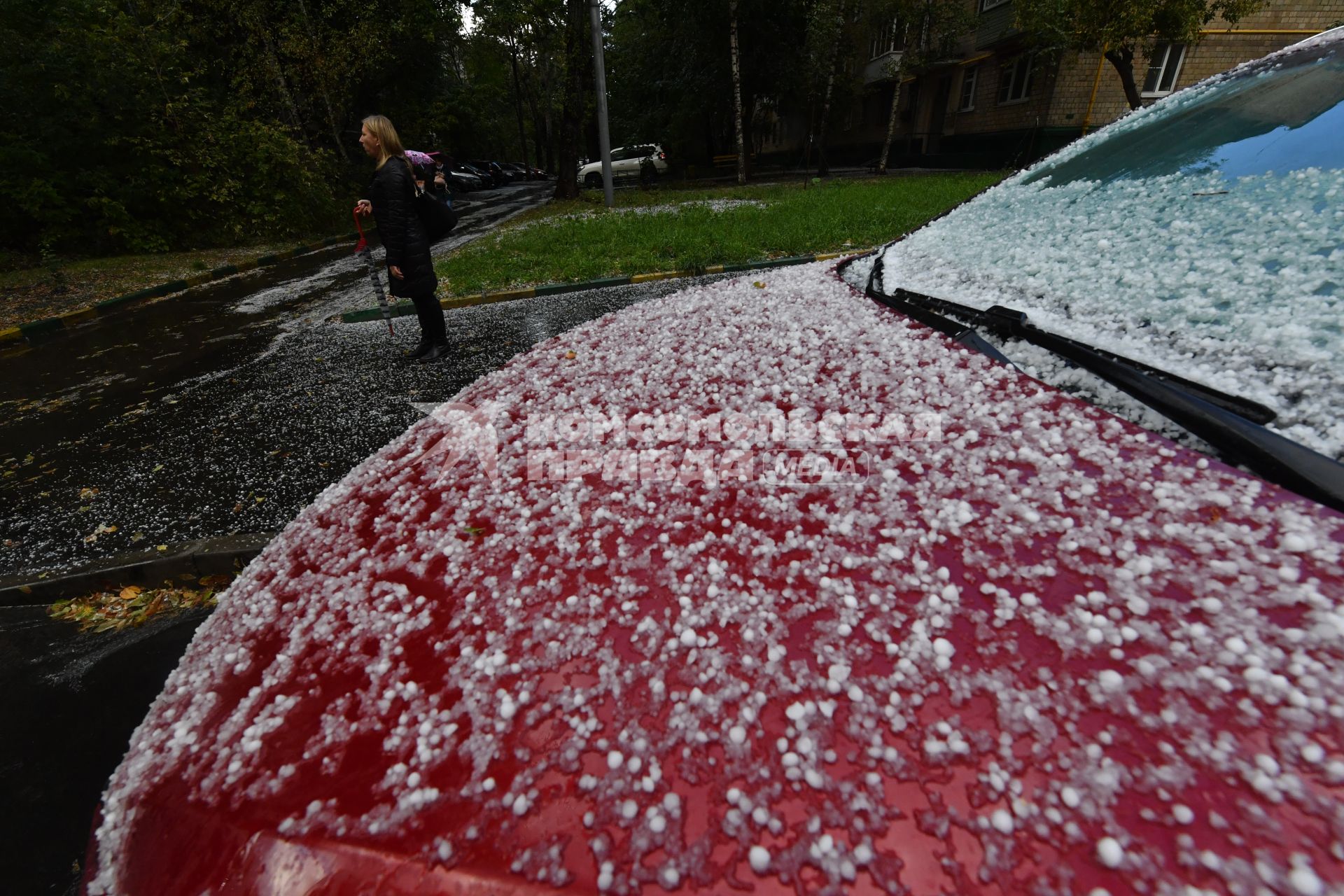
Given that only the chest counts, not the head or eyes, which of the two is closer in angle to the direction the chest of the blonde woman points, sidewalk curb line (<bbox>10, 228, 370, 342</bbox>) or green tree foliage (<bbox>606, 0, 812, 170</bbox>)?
the sidewalk curb line

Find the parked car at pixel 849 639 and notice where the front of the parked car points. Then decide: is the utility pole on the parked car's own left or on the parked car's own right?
on the parked car's own right

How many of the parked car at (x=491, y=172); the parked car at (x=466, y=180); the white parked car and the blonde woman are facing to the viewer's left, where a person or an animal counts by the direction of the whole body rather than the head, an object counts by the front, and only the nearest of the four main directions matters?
2

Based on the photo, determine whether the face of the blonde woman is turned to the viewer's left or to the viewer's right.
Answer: to the viewer's left

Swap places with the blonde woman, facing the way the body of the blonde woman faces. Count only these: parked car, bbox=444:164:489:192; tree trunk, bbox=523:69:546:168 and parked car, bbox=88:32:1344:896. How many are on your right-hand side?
2

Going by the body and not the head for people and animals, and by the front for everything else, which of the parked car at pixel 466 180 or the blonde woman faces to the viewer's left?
the blonde woman

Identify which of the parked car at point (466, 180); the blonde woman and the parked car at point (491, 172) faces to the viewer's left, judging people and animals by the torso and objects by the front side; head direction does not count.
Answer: the blonde woman

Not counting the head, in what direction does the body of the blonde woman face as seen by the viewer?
to the viewer's left

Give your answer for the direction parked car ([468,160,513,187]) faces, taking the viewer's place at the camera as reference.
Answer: facing the viewer and to the right of the viewer

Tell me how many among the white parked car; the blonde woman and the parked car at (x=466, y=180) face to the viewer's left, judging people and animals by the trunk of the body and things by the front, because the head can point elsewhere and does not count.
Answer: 2

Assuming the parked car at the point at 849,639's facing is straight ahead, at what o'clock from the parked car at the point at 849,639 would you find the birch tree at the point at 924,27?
The birch tree is roughly at 5 o'clock from the parked car.

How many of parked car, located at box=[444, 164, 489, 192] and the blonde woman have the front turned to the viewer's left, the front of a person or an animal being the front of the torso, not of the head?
1

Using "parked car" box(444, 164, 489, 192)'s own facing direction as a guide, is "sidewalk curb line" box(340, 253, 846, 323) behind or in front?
in front

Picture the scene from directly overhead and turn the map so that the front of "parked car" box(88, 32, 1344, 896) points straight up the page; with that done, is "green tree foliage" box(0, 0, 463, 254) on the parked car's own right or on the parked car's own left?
on the parked car's own right
